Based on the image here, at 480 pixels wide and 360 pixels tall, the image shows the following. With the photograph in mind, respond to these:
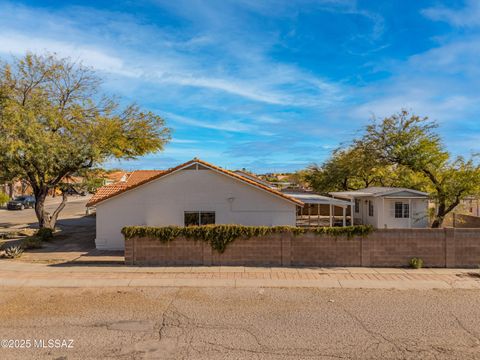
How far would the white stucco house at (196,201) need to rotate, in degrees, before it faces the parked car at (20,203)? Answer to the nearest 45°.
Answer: approximately 45° to its right

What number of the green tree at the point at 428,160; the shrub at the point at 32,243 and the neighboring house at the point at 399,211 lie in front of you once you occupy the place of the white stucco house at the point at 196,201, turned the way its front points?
1

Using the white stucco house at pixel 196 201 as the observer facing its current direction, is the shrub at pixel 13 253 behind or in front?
in front

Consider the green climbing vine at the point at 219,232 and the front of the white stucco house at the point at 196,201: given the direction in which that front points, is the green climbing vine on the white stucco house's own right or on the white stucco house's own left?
on the white stucco house's own left

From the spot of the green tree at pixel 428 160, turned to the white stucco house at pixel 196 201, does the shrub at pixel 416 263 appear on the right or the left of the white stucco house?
left

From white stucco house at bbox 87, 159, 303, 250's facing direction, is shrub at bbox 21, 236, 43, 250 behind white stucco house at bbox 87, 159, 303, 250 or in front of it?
in front

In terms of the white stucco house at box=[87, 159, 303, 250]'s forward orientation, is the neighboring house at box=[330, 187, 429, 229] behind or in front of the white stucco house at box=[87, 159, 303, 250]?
behind
